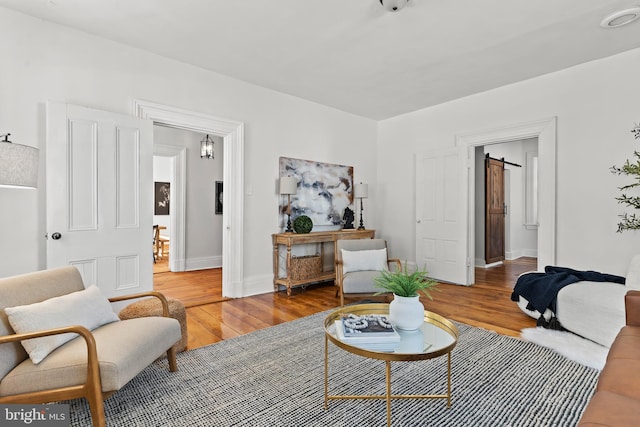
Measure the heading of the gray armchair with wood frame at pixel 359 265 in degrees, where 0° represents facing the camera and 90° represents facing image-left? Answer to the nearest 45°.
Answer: approximately 315°

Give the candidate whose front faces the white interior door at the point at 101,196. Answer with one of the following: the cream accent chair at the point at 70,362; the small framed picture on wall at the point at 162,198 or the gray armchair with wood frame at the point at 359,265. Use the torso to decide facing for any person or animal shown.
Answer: the small framed picture on wall

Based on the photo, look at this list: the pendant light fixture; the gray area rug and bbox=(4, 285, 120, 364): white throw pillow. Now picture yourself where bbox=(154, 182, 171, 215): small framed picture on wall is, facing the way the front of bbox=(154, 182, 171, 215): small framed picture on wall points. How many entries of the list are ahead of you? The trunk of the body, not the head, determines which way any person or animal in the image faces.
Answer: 3

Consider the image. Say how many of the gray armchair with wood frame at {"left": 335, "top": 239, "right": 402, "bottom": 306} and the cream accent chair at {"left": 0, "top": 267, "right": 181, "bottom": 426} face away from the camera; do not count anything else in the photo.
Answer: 0

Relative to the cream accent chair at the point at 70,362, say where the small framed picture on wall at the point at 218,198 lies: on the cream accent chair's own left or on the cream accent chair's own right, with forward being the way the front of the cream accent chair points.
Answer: on the cream accent chair's own left

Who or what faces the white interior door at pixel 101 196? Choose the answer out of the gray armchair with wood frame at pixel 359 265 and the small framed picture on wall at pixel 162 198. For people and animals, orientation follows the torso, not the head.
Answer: the small framed picture on wall

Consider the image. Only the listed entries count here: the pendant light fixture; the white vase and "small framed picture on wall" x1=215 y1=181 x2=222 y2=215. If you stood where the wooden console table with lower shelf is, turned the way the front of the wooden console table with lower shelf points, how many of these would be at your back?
2

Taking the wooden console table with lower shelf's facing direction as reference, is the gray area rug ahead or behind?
ahead

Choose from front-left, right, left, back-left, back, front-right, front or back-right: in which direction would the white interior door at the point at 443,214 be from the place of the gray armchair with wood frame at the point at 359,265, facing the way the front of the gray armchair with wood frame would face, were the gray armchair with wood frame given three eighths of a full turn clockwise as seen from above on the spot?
back-right

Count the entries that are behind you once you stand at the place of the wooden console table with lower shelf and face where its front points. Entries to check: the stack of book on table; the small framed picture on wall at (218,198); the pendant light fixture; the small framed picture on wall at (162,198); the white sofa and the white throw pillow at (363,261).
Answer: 3

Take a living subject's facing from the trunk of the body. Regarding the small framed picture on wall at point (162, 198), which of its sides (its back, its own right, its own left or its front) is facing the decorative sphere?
front

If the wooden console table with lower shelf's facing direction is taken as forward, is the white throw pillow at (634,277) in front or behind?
in front

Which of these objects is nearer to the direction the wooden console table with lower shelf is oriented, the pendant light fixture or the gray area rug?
the gray area rug
